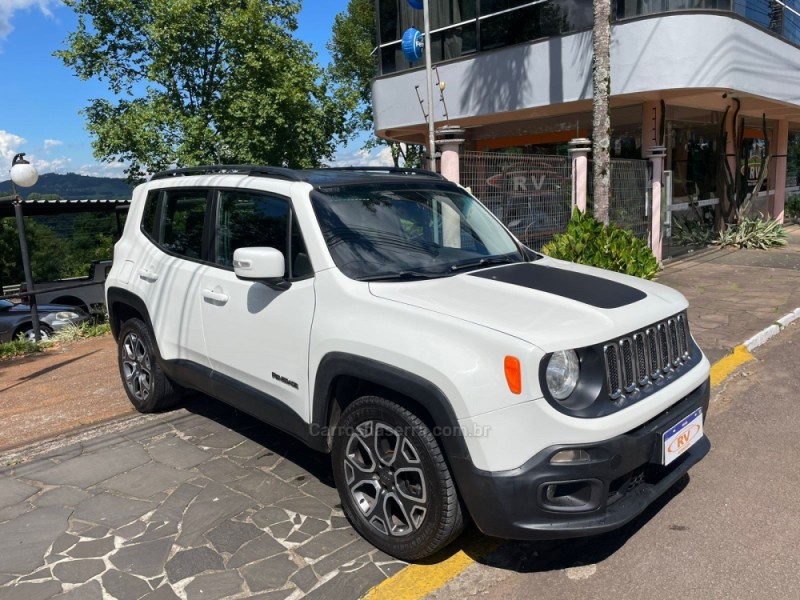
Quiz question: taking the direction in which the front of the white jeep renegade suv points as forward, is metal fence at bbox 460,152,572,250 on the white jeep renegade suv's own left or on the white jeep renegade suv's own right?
on the white jeep renegade suv's own left

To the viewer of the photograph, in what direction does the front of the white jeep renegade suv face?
facing the viewer and to the right of the viewer

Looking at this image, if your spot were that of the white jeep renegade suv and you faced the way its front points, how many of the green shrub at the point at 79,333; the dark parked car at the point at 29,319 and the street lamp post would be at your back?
3

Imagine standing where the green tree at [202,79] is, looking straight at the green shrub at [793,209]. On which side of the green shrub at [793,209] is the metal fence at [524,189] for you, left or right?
right

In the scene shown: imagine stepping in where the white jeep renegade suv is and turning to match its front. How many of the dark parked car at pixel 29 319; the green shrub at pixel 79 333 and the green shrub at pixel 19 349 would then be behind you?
3

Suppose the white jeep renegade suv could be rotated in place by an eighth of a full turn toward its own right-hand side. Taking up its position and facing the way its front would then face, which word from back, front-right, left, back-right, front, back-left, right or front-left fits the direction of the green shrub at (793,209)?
back-left

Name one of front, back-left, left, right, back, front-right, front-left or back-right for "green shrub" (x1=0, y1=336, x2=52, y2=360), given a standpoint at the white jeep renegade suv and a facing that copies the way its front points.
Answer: back

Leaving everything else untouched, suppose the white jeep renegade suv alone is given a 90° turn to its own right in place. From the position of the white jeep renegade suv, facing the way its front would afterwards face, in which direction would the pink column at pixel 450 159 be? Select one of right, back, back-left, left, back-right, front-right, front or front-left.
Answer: back-right

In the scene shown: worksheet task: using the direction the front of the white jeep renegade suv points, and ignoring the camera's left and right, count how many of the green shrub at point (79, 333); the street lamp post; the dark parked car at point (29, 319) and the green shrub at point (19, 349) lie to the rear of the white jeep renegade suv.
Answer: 4

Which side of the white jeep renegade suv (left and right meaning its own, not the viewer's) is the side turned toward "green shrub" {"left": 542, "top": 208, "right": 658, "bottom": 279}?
left

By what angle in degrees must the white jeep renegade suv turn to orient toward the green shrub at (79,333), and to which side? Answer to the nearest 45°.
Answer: approximately 180°

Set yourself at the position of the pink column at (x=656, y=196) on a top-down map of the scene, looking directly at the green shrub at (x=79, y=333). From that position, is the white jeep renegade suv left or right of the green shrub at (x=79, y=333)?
left

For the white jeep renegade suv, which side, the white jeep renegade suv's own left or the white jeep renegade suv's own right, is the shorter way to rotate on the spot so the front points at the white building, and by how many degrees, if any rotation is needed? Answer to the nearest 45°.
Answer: approximately 90° to the white jeep renegade suv's own left

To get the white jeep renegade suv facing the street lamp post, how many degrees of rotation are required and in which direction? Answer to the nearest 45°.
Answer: approximately 180°

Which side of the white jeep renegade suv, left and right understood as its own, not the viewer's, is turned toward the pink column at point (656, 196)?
left

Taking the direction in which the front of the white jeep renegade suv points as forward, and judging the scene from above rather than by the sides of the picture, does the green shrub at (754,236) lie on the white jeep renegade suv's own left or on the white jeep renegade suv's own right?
on the white jeep renegade suv's own left

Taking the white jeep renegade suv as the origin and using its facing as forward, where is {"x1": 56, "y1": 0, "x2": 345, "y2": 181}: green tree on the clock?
The green tree is roughly at 7 o'clock from the white jeep renegade suv.
